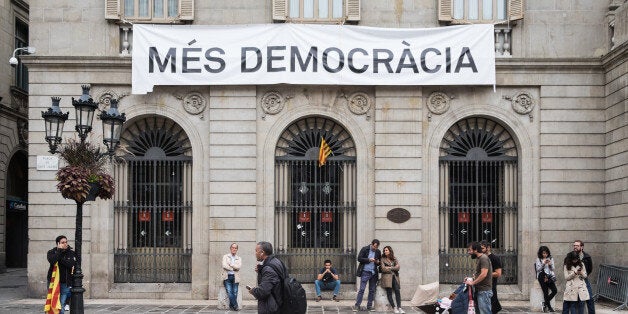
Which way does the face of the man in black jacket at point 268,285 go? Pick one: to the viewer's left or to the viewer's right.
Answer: to the viewer's left

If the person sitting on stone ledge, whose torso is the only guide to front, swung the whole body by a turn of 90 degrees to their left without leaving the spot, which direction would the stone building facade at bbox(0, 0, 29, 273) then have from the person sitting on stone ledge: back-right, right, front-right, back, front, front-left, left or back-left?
back-left

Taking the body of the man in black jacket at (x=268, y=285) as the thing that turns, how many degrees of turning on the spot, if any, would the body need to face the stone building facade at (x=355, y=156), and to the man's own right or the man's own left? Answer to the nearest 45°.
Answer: approximately 90° to the man's own right

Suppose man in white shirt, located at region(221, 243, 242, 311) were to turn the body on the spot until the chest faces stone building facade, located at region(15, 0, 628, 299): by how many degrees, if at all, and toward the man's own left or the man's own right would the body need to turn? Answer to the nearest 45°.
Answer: approximately 135° to the man's own left

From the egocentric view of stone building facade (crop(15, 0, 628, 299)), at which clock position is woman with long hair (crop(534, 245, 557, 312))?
The woman with long hair is roughly at 10 o'clock from the stone building facade.

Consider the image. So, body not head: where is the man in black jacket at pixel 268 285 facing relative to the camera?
to the viewer's left

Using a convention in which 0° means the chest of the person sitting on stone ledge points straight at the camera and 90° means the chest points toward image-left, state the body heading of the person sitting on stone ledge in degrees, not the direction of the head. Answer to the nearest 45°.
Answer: approximately 0°

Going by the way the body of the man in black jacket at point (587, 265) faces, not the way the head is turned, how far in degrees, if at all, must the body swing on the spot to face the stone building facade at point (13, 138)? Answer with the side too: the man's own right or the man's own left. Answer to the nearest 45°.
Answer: approximately 90° to the man's own right
